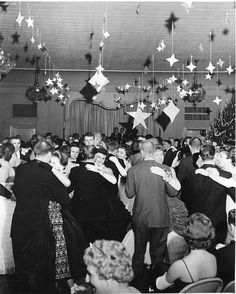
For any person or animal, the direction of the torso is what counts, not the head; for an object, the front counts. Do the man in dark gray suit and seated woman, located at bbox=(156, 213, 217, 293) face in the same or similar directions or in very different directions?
same or similar directions

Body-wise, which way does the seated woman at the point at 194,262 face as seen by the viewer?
away from the camera

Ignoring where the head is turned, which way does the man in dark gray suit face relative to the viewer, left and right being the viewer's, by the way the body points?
facing away from the viewer

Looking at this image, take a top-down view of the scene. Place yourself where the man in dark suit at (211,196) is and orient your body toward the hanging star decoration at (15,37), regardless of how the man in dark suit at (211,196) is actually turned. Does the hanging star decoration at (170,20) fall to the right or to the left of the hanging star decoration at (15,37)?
right

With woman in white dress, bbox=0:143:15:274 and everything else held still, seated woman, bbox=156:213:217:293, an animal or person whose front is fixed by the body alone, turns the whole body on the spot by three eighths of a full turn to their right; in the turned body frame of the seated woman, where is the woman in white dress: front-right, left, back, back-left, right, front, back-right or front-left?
back

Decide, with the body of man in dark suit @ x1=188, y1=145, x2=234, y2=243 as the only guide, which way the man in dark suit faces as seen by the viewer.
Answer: away from the camera

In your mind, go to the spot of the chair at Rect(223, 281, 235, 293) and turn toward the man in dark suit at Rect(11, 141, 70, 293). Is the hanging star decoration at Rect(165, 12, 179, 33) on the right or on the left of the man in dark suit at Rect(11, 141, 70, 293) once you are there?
right

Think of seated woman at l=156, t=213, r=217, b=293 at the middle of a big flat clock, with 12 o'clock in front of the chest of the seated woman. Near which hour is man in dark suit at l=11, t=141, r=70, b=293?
The man in dark suit is roughly at 10 o'clock from the seated woman.

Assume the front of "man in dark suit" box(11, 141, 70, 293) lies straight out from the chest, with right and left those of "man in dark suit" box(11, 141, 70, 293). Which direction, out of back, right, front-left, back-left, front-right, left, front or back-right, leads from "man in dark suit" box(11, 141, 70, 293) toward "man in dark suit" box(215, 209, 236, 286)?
right

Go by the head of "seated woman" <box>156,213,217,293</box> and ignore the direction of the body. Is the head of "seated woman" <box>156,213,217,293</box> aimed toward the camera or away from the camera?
away from the camera

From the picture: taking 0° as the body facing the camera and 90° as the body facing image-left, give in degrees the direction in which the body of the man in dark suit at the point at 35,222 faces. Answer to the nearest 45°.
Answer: approximately 225°
